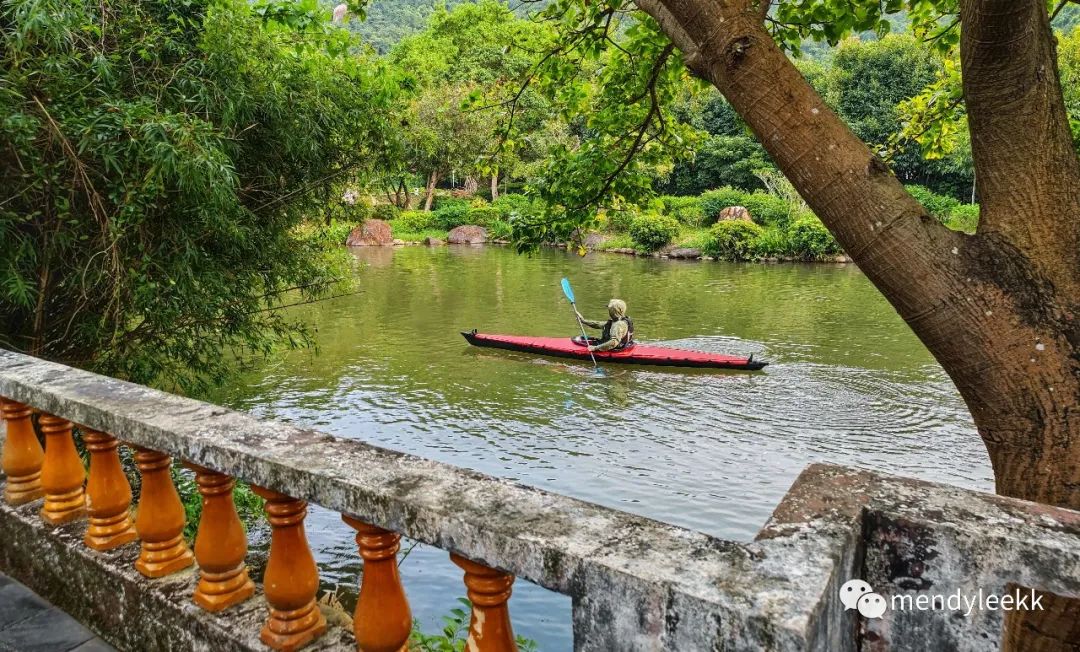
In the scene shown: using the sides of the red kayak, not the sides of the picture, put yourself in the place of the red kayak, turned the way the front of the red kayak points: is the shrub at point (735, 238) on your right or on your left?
on your right

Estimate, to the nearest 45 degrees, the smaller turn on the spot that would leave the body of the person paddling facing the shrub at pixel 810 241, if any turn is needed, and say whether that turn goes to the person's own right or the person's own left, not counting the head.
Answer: approximately 135° to the person's own right

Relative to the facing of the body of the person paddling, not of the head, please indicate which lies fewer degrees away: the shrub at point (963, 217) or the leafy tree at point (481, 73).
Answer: the leafy tree

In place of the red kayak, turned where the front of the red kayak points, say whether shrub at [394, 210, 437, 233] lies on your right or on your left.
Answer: on your right

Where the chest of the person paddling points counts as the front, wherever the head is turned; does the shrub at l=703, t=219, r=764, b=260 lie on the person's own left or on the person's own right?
on the person's own right

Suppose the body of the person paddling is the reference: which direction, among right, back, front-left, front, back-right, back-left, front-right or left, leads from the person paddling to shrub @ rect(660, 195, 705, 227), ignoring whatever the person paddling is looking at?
right

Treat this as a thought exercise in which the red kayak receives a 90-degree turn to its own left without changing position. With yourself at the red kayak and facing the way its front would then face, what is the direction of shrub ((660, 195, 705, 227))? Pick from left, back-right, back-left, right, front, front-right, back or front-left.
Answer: back

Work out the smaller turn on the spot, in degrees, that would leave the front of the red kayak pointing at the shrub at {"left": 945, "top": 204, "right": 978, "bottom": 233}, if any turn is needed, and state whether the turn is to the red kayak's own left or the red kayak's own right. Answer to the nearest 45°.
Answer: approximately 135° to the red kayak's own right

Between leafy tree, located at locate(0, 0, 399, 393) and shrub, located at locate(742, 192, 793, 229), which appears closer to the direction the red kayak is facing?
the leafy tree

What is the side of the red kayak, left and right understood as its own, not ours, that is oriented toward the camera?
left

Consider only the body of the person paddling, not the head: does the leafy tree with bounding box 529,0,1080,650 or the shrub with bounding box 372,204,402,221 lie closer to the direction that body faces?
the shrub

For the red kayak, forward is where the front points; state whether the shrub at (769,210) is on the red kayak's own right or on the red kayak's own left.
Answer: on the red kayak's own right

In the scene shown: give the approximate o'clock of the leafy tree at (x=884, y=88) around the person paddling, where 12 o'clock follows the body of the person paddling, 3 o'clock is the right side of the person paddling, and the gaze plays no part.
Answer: The leafy tree is roughly at 4 o'clock from the person paddling.

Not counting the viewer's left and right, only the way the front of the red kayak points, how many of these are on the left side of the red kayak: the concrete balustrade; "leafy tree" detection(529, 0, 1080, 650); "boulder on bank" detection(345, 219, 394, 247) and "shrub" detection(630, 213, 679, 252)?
2

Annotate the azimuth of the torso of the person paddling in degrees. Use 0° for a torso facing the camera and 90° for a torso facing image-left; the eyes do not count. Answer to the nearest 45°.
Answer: approximately 90°

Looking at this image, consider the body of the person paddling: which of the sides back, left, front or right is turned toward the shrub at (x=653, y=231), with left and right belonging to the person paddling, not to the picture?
right

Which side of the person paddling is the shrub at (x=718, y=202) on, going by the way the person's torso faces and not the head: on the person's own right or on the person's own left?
on the person's own right

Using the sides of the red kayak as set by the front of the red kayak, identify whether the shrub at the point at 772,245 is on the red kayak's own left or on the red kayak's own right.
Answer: on the red kayak's own right

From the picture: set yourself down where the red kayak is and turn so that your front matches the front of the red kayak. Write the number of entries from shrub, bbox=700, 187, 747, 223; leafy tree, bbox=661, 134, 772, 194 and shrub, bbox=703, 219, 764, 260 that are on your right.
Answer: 3
